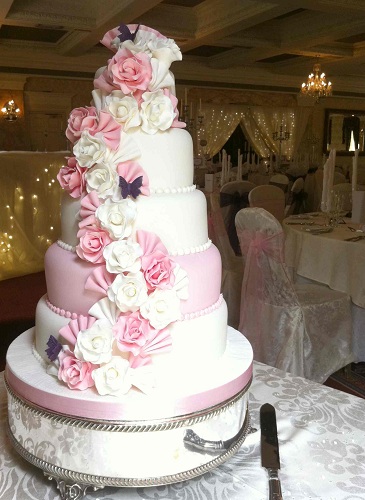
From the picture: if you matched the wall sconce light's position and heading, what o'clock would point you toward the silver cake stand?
The silver cake stand is roughly at 12 o'clock from the wall sconce light.

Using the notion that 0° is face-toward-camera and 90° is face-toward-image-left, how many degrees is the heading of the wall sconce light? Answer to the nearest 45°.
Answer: approximately 0°

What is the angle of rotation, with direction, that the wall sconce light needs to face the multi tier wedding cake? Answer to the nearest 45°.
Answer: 0° — it already faces it

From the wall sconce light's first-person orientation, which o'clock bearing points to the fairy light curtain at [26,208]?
The fairy light curtain is roughly at 12 o'clock from the wall sconce light.

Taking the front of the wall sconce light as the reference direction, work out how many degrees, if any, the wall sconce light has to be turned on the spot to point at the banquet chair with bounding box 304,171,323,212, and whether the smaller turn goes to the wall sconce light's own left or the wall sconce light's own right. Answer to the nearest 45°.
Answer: approximately 45° to the wall sconce light's own left

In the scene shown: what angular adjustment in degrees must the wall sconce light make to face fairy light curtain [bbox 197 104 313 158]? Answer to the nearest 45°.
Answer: approximately 90° to its left

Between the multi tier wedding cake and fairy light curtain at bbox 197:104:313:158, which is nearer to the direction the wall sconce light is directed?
the multi tier wedding cake

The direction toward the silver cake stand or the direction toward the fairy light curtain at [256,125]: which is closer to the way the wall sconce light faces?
the silver cake stand
